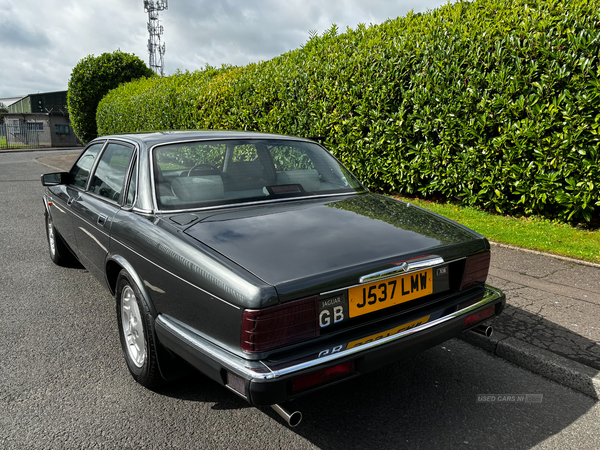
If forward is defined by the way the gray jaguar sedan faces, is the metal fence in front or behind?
in front

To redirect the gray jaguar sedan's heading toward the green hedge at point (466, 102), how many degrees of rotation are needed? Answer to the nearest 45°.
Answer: approximately 90° to its right

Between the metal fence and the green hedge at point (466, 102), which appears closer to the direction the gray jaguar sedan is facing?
the metal fence

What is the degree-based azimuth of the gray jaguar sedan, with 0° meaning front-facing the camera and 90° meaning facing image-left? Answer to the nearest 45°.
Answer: approximately 135°

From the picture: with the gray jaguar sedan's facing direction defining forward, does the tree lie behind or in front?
in front
